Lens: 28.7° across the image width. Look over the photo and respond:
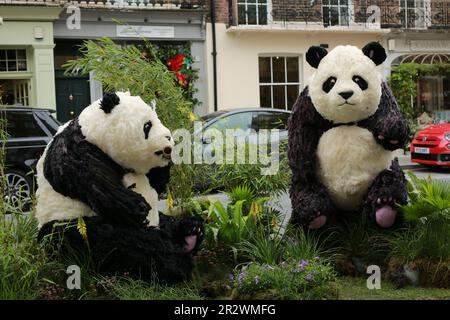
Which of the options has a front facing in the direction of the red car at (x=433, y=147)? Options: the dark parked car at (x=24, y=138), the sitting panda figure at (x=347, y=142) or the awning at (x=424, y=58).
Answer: the awning

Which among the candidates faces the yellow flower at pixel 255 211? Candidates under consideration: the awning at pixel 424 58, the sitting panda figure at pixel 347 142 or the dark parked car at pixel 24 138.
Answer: the awning

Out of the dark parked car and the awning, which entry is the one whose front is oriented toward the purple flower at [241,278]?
the awning

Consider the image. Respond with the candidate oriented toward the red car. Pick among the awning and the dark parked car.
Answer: the awning

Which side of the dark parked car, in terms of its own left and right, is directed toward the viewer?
left

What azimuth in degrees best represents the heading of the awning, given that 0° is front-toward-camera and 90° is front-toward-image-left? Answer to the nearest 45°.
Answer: approximately 0°

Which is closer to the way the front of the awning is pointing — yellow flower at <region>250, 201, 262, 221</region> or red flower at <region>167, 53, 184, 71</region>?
the yellow flower
